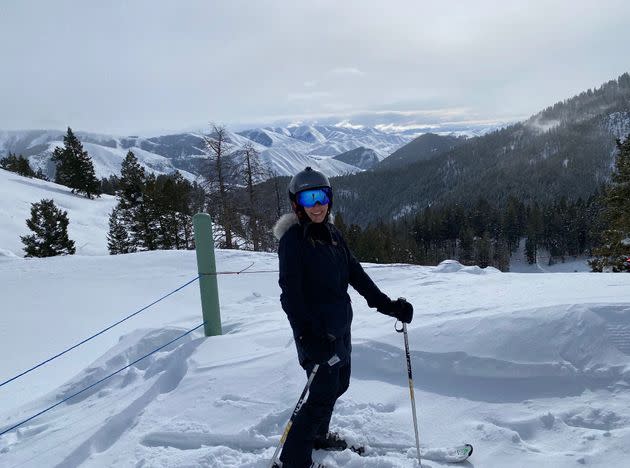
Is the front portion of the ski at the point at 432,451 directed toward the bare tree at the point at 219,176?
no

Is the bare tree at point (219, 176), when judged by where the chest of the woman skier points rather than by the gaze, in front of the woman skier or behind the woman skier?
behind

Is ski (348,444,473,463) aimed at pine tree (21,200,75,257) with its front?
no

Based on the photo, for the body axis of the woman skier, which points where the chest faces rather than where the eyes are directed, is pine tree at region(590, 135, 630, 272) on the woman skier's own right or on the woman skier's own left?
on the woman skier's own left

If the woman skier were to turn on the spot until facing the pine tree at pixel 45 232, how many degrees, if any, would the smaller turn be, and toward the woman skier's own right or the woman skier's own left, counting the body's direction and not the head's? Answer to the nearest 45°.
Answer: approximately 180°

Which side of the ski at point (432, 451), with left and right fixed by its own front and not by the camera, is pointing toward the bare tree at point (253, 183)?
left

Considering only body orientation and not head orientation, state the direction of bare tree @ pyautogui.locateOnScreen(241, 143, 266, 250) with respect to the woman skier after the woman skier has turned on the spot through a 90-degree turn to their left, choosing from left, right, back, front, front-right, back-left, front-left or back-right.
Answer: front-left

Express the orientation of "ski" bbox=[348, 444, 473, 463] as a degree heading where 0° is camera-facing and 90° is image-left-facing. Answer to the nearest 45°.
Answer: approximately 270°

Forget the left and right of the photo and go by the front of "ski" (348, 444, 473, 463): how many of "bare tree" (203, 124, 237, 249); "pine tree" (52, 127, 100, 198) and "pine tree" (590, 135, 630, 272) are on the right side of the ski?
0

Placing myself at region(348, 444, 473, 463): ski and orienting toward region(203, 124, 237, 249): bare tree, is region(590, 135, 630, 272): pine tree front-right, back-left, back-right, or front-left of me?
front-right

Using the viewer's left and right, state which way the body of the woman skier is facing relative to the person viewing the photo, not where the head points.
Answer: facing the viewer and to the right of the viewer

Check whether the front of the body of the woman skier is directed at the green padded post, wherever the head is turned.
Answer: no
